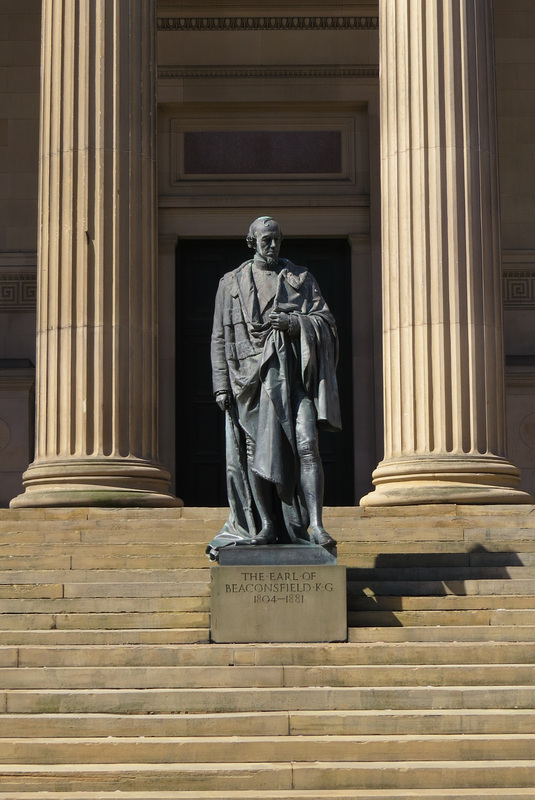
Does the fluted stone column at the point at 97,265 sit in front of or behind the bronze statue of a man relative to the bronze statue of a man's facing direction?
behind

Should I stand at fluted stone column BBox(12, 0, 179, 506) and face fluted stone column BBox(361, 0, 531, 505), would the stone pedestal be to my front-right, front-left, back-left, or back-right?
front-right

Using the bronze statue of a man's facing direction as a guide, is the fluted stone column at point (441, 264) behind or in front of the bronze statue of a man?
behind

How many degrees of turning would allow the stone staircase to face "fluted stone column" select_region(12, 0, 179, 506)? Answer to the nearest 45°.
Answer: approximately 180°

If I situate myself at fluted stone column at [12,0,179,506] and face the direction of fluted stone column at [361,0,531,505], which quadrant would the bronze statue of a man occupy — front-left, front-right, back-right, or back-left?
front-right

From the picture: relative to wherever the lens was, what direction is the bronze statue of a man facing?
facing the viewer

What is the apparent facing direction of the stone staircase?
toward the camera
